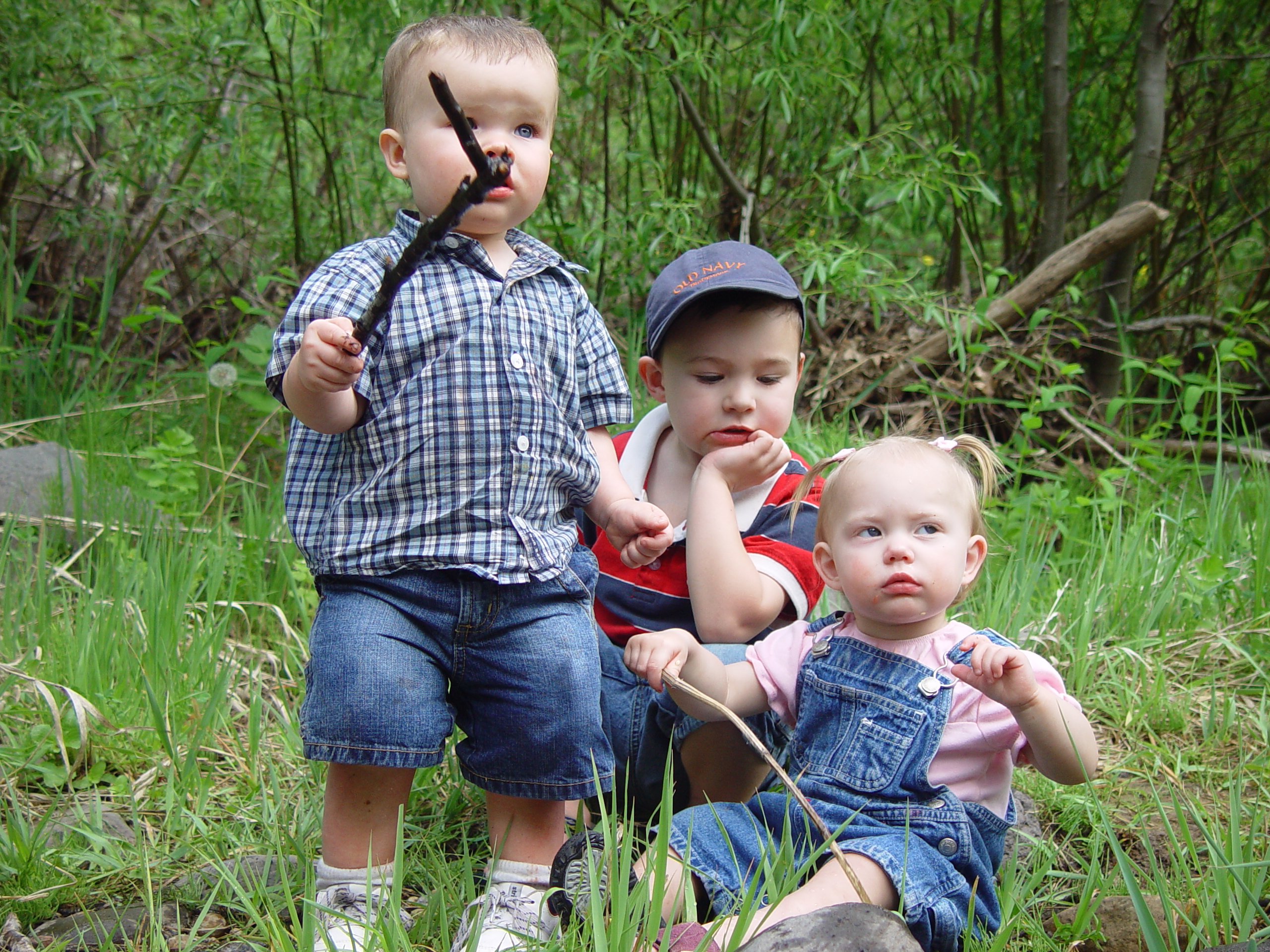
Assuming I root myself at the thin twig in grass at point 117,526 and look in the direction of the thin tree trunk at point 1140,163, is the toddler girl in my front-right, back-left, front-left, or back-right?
front-right

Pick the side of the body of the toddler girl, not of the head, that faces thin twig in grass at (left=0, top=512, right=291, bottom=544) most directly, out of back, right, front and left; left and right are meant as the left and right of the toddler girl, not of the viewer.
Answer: right

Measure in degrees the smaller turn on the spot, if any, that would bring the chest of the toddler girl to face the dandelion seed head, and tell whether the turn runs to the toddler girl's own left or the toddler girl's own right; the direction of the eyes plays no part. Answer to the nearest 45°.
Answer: approximately 90° to the toddler girl's own right

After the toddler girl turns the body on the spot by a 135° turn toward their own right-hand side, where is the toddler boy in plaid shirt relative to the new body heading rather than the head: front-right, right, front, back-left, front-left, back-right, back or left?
left

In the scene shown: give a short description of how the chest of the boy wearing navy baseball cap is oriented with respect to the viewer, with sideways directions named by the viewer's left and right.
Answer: facing the viewer

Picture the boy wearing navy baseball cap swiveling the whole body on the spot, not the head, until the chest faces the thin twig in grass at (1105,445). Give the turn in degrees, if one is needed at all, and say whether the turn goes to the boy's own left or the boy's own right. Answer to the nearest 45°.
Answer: approximately 135° to the boy's own left

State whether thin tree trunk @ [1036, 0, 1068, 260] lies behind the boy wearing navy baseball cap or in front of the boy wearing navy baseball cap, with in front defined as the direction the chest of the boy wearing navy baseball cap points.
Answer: behind

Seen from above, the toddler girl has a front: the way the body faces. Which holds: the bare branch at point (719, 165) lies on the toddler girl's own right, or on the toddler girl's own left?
on the toddler girl's own right

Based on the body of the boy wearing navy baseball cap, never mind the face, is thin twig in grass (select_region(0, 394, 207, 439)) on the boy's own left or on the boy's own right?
on the boy's own right

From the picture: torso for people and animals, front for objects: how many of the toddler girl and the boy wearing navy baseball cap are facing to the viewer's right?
0

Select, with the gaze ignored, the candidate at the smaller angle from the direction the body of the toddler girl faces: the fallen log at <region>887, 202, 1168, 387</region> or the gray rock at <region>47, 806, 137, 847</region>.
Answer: the gray rock
